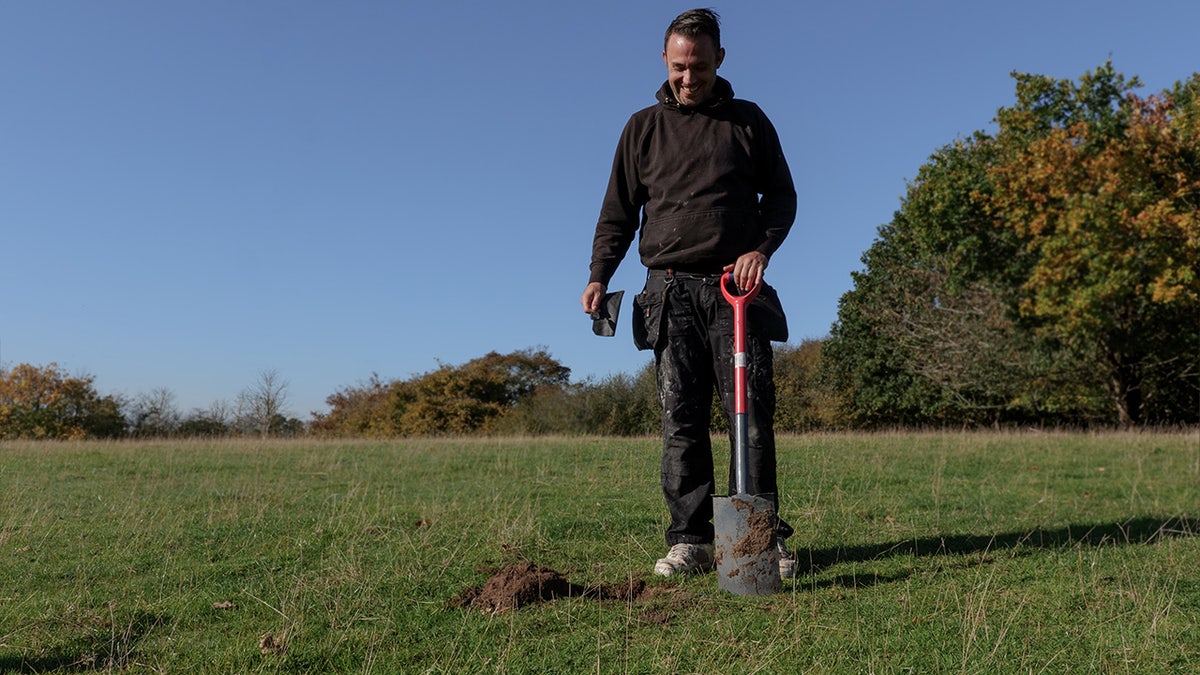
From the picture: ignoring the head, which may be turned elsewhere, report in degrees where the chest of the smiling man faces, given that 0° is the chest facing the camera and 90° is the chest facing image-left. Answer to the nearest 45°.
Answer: approximately 0°

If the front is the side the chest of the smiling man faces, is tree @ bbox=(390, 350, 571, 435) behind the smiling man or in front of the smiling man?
behind

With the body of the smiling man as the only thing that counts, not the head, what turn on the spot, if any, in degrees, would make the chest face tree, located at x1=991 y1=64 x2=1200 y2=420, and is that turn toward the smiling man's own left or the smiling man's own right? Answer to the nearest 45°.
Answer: approximately 135° to the smiling man's own left

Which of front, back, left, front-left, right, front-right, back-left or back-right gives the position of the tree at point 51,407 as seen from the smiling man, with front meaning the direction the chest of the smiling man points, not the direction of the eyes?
back-right
